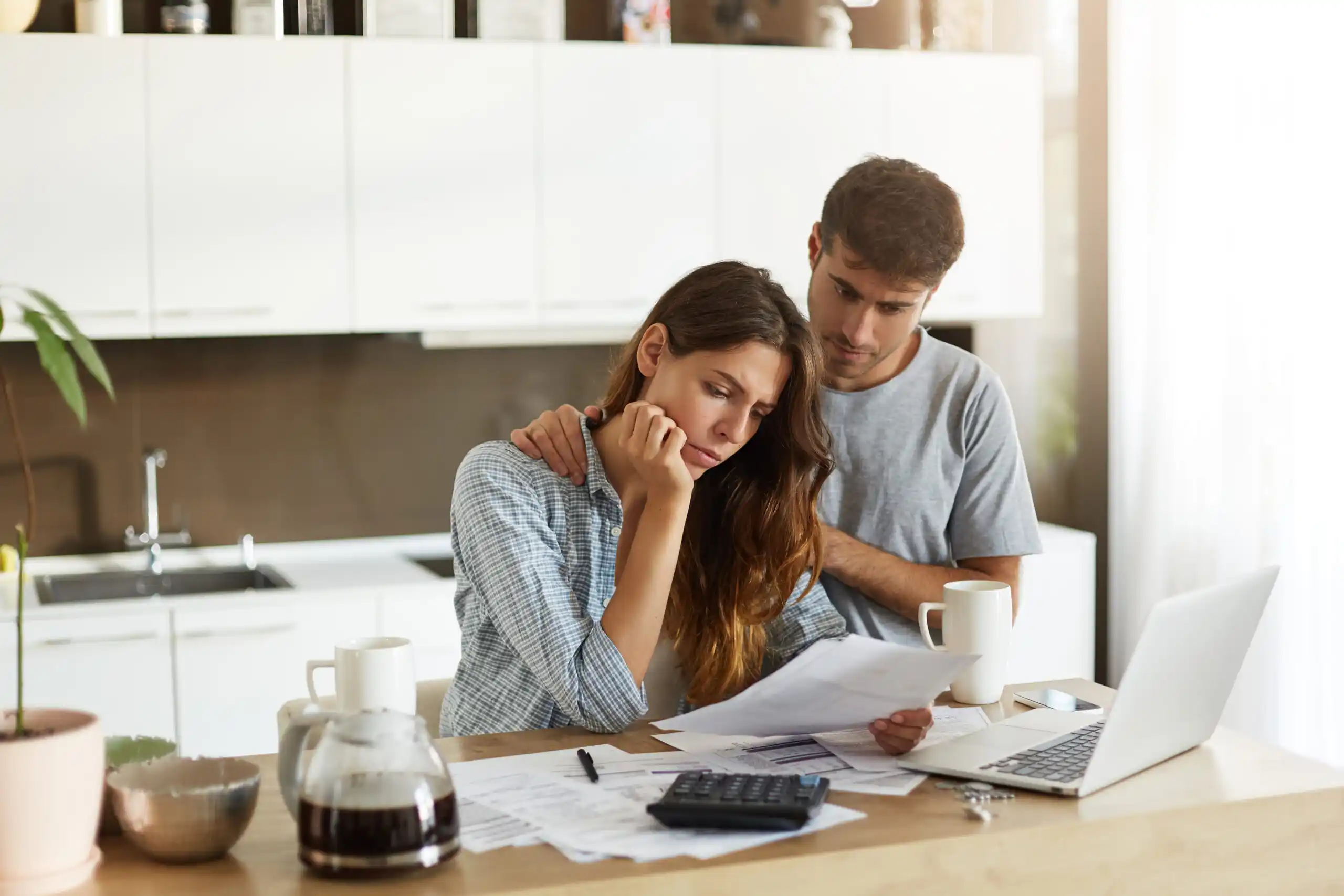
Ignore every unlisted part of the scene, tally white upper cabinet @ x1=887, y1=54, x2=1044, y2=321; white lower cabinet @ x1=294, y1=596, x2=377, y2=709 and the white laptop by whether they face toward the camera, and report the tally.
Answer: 2

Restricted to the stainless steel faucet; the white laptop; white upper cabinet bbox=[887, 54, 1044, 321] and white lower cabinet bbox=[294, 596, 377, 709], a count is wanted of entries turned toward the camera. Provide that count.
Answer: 3

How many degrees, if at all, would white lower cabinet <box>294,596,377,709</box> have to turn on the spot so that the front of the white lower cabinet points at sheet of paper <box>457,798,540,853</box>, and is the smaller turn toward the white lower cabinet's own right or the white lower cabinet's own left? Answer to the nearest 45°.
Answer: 0° — it already faces it
